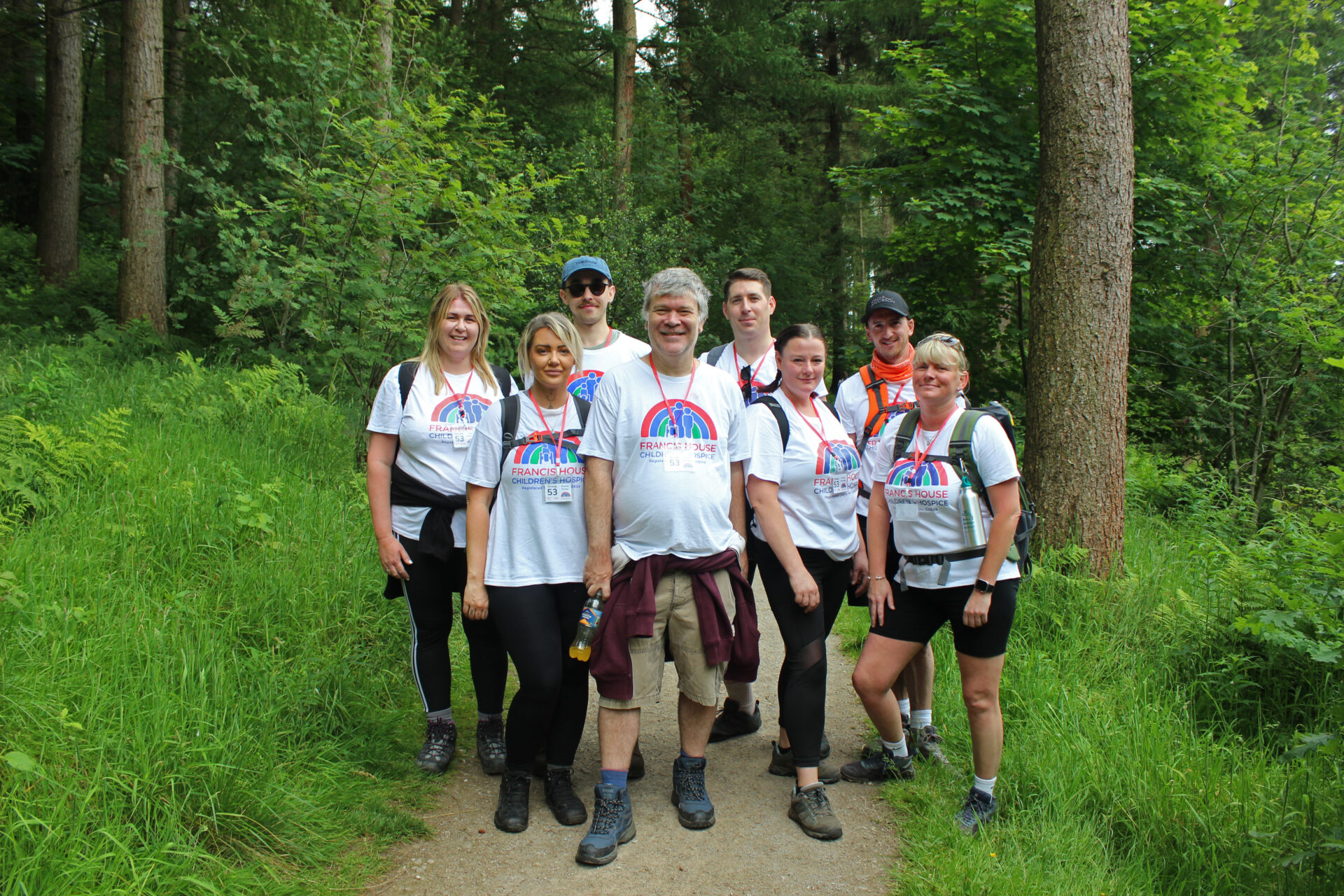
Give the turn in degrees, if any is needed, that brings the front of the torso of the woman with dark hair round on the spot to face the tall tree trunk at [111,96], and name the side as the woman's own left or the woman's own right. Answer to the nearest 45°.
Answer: approximately 180°

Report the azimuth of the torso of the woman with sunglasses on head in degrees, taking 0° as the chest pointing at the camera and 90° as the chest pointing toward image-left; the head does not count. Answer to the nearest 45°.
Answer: approximately 45°

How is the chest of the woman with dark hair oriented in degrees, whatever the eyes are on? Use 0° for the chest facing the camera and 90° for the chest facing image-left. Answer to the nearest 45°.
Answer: approximately 315°

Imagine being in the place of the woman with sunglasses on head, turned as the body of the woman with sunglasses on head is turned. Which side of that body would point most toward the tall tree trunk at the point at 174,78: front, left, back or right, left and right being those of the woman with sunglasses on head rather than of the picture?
right

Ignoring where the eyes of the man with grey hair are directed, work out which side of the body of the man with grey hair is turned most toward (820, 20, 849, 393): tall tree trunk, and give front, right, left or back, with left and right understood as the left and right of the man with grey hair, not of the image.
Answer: back

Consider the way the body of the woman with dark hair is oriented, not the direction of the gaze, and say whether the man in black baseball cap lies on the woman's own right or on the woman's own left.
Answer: on the woman's own left

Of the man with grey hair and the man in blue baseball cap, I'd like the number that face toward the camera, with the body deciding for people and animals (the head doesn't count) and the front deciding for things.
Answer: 2

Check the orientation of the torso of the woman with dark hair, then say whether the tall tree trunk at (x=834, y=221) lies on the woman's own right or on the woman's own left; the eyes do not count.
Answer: on the woman's own left

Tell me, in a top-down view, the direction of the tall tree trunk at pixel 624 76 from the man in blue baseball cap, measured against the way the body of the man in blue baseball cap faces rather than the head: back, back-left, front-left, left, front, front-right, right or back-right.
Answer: back
